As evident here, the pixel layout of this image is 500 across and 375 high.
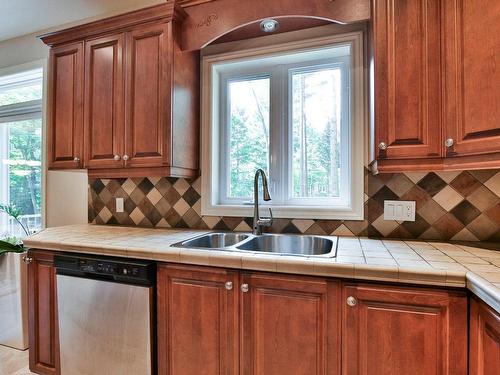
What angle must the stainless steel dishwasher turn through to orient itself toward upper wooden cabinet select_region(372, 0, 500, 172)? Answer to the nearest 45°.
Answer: approximately 90° to its left

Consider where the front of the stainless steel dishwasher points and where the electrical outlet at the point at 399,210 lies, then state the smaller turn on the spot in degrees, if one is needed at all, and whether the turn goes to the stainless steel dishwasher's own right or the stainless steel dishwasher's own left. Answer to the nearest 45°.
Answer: approximately 135° to the stainless steel dishwasher's own left

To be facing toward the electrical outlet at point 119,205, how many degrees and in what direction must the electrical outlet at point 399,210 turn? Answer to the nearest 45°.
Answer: approximately 90° to its right

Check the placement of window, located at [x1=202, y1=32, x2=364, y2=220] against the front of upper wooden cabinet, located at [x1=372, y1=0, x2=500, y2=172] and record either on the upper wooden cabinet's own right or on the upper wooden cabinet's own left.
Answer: on the upper wooden cabinet's own right

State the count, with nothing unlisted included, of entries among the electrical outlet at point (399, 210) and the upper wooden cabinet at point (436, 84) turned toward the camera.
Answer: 2

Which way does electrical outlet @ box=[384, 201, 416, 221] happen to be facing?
toward the camera

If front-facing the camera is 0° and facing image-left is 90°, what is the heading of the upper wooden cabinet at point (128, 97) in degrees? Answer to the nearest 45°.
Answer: approximately 45°

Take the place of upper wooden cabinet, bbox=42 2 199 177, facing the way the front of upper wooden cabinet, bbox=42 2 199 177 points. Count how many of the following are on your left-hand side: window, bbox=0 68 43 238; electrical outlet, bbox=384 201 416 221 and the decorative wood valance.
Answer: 2

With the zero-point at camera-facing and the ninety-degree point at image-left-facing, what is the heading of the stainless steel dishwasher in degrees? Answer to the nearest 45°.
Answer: approximately 45°

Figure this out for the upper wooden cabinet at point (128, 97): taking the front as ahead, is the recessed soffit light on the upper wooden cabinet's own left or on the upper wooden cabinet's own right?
on the upper wooden cabinet's own left

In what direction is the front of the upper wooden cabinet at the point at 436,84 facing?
toward the camera

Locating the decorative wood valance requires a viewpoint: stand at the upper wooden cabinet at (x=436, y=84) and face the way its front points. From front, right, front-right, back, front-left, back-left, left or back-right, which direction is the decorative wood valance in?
right

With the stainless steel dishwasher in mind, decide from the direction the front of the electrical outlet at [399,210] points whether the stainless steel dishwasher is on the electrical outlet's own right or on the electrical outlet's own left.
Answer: on the electrical outlet's own right
